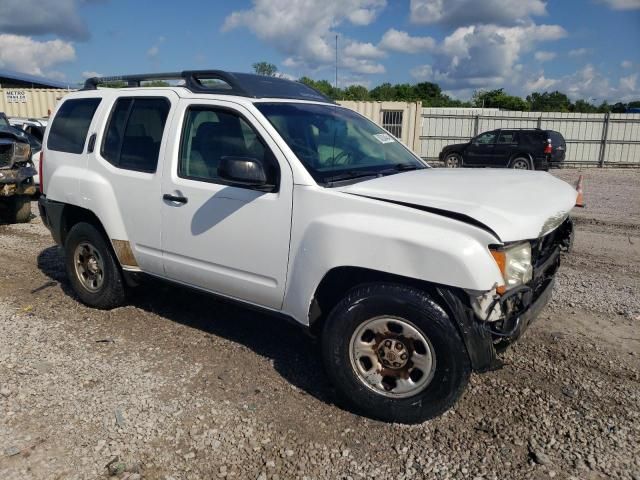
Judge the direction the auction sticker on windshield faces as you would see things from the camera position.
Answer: facing the viewer and to the right of the viewer
